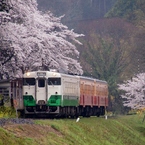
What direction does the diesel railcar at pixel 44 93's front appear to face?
toward the camera
